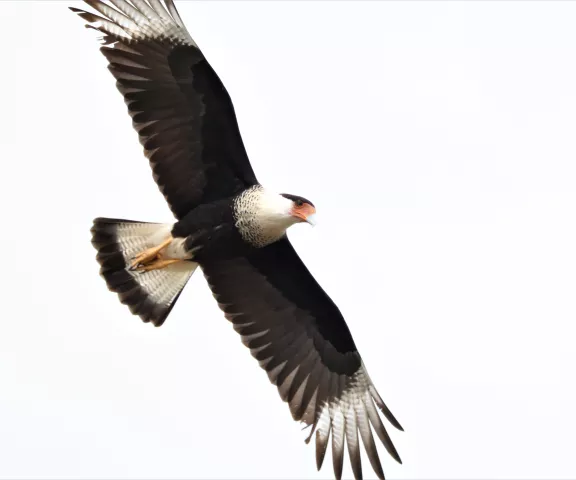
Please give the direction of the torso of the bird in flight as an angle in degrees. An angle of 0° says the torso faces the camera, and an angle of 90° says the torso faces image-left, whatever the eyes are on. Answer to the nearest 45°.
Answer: approximately 270°
